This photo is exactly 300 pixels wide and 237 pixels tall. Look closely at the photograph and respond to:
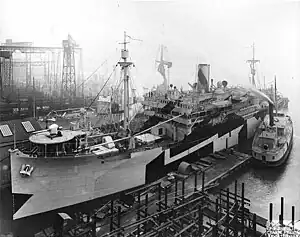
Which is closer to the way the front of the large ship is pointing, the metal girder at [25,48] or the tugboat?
the metal girder

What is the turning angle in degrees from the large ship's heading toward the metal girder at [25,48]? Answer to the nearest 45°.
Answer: approximately 45° to its right
